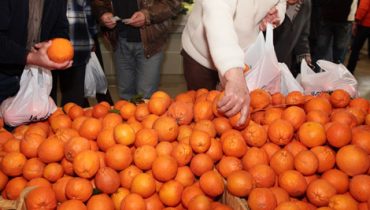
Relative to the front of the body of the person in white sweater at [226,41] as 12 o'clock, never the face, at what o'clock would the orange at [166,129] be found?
The orange is roughly at 2 o'clock from the person in white sweater.

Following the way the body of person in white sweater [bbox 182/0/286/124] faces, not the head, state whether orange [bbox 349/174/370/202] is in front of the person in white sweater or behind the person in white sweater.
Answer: in front

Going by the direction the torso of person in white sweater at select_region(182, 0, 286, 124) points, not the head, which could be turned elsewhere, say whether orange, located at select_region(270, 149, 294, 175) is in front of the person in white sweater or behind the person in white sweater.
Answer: in front

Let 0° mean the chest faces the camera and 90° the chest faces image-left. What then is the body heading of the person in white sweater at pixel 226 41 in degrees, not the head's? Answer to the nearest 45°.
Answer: approximately 315°

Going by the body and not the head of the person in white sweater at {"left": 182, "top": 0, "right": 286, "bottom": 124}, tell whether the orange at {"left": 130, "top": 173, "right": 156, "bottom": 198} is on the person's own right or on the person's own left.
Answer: on the person's own right

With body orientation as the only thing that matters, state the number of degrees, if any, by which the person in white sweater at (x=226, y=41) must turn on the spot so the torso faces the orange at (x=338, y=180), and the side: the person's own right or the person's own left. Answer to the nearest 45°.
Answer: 0° — they already face it

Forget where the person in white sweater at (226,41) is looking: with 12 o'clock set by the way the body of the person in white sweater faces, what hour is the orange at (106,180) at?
The orange is roughly at 2 o'clock from the person in white sweater.

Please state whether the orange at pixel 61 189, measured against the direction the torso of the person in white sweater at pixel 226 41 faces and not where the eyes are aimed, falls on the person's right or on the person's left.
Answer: on the person's right
